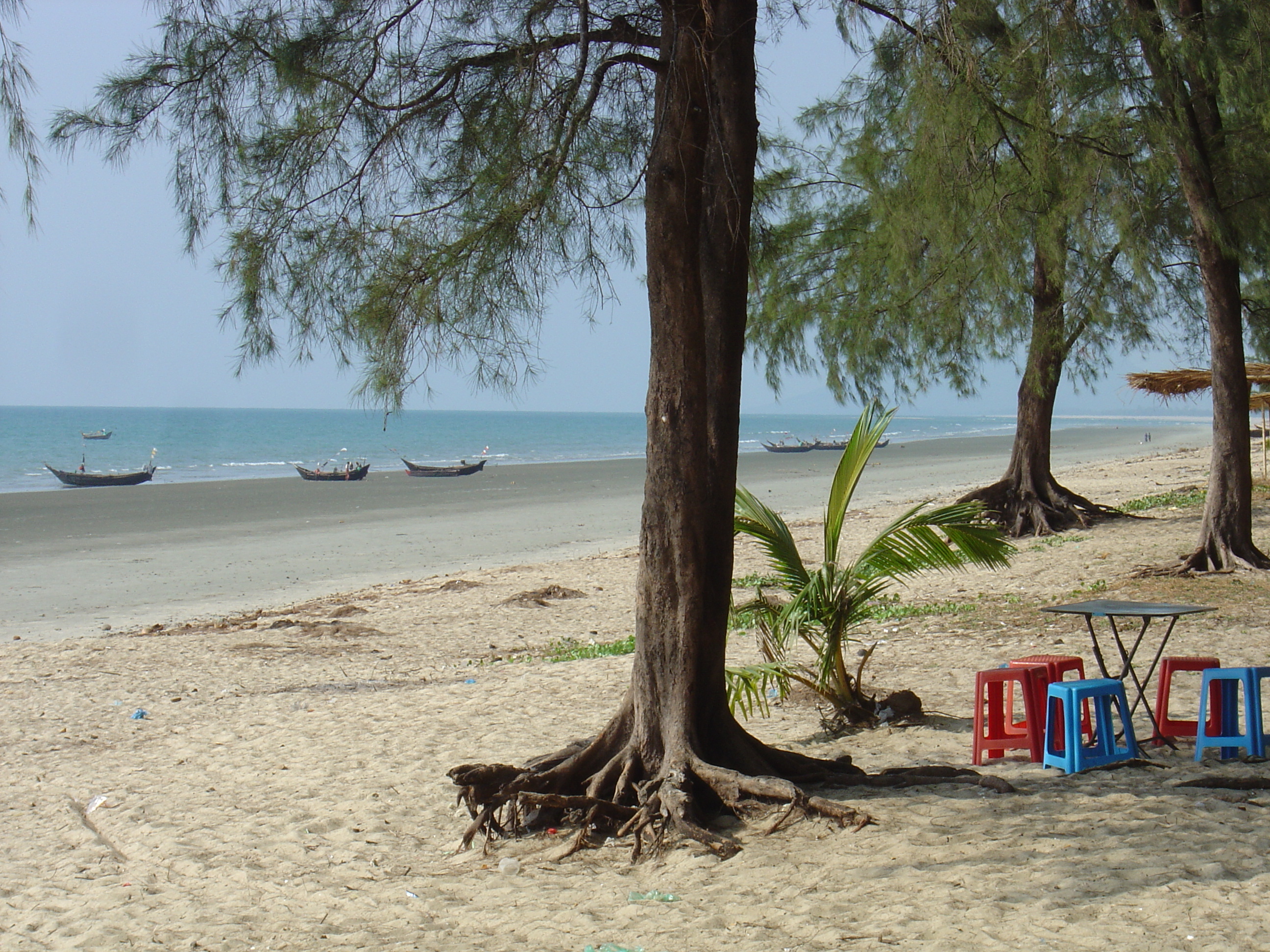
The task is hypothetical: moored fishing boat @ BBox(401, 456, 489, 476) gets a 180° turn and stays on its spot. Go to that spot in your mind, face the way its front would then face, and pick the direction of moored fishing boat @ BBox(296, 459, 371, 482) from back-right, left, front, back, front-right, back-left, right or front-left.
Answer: back-right

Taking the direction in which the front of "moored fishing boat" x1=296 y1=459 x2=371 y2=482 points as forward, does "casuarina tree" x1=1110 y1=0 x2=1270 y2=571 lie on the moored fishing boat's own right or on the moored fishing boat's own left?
on the moored fishing boat's own left

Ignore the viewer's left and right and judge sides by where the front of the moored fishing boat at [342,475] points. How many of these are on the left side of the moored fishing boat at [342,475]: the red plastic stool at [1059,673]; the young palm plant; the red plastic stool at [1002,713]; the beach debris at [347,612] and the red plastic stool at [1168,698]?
5

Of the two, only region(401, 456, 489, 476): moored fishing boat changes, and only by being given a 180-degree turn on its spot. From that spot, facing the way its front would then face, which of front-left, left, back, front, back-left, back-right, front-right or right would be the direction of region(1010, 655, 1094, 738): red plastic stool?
right

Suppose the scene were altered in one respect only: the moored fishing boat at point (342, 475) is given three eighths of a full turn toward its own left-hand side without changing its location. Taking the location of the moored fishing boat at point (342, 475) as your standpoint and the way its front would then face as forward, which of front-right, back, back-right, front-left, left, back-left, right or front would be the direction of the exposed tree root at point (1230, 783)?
front-right

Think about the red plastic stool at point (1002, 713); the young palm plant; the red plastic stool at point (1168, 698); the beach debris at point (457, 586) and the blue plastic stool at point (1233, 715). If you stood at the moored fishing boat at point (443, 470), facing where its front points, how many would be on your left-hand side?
5

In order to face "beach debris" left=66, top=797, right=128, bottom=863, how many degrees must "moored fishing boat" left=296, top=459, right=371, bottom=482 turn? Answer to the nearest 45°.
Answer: approximately 90° to its left

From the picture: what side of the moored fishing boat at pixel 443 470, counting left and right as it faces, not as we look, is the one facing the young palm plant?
left

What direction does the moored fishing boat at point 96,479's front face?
to the viewer's left

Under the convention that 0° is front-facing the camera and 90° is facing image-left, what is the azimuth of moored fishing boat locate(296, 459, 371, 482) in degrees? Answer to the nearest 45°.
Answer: approximately 90°

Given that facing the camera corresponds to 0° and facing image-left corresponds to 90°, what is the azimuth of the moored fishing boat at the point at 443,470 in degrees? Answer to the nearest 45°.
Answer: approximately 90°

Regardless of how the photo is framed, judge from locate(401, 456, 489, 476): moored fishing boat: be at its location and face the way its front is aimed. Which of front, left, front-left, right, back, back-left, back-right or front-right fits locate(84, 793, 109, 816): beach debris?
left

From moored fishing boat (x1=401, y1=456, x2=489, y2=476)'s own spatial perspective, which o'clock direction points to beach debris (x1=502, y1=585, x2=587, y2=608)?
The beach debris is roughly at 9 o'clock from the moored fishing boat.

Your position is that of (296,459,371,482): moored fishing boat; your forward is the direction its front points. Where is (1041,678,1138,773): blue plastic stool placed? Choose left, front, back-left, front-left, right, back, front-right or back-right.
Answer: left

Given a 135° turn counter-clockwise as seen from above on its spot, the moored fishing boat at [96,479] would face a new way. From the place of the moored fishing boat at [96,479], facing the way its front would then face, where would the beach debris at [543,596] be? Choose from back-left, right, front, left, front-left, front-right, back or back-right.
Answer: front-right
